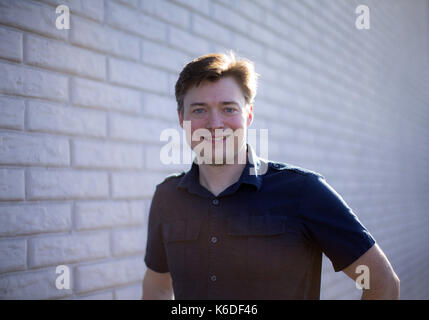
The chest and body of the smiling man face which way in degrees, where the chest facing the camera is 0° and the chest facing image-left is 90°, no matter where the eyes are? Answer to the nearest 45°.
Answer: approximately 45°
